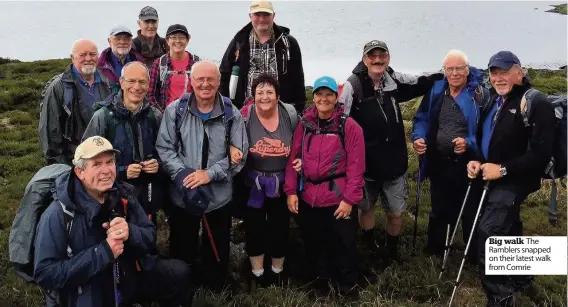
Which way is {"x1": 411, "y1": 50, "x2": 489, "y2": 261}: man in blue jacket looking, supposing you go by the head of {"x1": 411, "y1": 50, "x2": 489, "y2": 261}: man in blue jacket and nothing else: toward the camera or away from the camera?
toward the camera

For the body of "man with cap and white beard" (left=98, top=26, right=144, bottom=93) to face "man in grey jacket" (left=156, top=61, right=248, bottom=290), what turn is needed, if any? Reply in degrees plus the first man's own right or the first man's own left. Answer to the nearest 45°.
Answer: approximately 45° to the first man's own left

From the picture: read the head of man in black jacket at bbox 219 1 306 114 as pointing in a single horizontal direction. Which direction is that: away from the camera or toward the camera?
toward the camera

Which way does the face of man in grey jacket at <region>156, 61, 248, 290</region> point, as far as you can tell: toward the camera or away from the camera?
toward the camera

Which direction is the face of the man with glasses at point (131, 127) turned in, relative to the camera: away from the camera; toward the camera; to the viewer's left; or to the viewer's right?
toward the camera

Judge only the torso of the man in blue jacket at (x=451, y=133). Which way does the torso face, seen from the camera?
toward the camera

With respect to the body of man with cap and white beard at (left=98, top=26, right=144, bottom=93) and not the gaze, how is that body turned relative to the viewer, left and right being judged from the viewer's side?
facing the viewer

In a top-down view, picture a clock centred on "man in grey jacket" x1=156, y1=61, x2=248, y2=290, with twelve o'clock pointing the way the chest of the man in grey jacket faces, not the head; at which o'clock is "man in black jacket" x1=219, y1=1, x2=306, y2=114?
The man in black jacket is roughly at 7 o'clock from the man in grey jacket.

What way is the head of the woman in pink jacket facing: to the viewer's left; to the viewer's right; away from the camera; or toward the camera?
toward the camera

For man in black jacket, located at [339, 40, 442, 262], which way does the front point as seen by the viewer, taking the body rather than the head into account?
toward the camera

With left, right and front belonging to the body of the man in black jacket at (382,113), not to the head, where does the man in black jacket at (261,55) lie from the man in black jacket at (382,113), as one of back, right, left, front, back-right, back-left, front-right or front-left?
right

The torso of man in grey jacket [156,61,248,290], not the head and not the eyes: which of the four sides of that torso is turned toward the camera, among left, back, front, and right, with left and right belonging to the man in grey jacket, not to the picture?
front

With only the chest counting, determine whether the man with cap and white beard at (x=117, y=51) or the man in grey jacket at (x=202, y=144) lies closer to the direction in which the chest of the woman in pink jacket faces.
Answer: the man in grey jacket

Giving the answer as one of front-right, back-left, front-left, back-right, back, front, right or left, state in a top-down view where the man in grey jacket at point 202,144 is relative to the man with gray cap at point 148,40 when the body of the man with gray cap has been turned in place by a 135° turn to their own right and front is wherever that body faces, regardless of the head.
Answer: back-left
